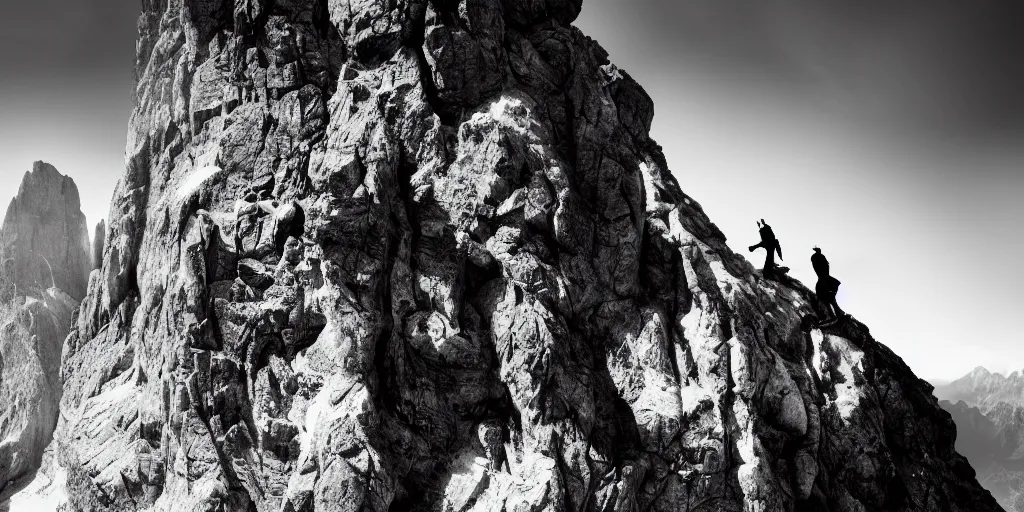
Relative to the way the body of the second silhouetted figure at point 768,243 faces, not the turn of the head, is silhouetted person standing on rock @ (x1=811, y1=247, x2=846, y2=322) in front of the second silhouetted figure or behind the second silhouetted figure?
behind

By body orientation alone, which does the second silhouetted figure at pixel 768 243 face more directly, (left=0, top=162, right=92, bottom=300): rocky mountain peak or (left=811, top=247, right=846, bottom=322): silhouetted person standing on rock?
the rocky mountain peak

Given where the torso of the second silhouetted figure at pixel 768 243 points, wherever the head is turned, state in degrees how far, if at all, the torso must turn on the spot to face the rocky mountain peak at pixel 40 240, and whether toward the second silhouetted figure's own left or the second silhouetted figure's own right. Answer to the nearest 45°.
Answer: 0° — they already face it

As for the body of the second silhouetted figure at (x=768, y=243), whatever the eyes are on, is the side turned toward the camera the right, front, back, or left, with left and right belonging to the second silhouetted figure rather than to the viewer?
left
